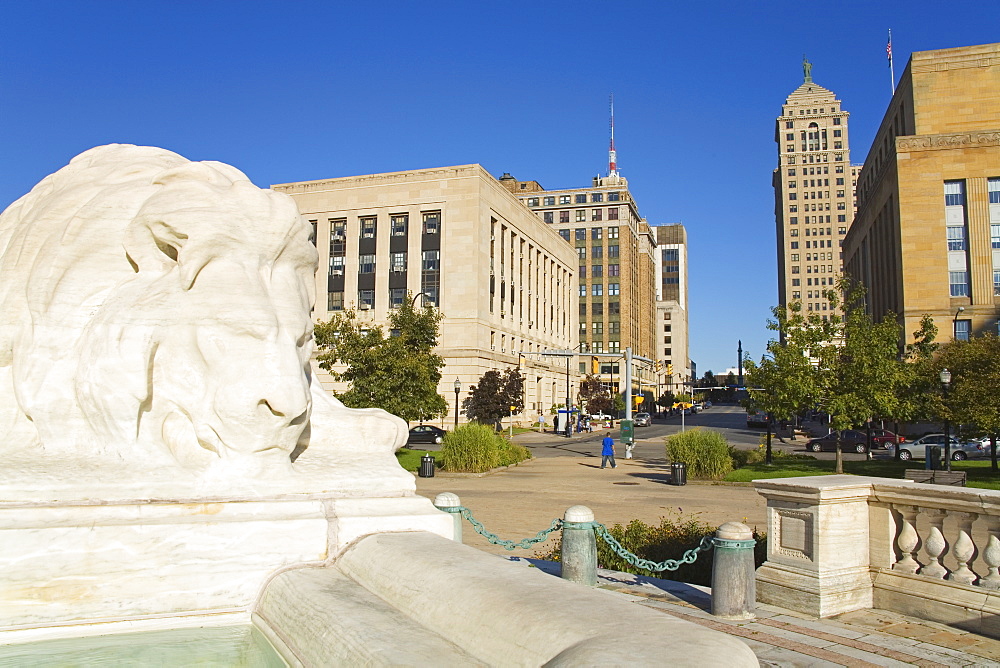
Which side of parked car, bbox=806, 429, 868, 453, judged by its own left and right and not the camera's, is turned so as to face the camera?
left

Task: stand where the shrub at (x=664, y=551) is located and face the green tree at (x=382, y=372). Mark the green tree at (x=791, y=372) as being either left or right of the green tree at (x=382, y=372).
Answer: right

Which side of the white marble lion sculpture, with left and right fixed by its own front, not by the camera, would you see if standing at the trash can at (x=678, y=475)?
left

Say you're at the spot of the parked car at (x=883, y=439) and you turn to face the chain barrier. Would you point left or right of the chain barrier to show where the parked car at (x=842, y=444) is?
right

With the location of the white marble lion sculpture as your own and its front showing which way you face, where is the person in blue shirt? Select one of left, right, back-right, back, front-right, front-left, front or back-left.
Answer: left

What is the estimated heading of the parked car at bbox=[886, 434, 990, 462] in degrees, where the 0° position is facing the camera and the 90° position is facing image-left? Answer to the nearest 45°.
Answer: approximately 90°

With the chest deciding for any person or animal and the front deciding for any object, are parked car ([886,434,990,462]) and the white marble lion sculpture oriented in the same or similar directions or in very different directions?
very different directions

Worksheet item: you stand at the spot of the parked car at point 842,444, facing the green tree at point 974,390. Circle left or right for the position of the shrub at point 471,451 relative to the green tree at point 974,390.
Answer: right

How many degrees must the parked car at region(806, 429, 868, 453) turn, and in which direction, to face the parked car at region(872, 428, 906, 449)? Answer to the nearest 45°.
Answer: approximately 135° to its right

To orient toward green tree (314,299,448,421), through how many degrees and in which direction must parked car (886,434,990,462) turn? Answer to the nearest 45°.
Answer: approximately 45° to its left
